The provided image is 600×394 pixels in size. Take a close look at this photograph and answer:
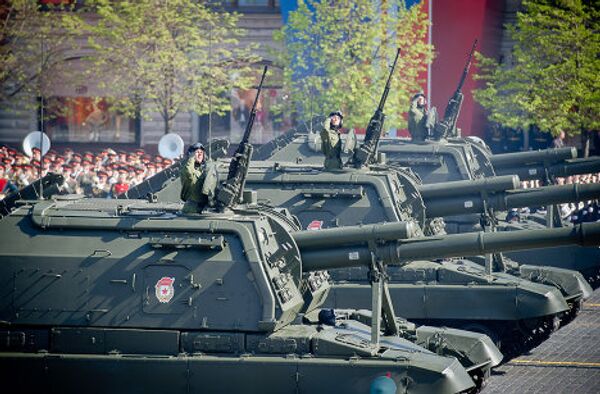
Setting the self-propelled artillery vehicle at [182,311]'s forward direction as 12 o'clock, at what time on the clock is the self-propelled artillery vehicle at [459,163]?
the self-propelled artillery vehicle at [459,163] is roughly at 10 o'clock from the self-propelled artillery vehicle at [182,311].

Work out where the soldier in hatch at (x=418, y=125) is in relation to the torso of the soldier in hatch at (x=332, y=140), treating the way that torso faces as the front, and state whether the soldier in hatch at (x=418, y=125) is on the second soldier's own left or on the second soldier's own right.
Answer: on the second soldier's own left

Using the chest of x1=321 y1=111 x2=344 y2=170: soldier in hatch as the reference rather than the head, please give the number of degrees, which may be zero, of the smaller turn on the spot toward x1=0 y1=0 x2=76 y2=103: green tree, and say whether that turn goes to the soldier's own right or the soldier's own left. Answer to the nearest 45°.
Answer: approximately 180°

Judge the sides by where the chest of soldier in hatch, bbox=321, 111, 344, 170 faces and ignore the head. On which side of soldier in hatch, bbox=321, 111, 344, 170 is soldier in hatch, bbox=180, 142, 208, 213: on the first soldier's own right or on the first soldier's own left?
on the first soldier's own right

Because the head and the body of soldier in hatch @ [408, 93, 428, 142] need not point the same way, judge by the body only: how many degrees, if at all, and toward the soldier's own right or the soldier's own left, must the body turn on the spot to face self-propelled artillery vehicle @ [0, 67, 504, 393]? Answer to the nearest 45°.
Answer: approximately 45° to the soldier's own right

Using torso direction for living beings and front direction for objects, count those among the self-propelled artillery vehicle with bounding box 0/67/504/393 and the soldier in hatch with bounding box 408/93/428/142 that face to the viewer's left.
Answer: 0

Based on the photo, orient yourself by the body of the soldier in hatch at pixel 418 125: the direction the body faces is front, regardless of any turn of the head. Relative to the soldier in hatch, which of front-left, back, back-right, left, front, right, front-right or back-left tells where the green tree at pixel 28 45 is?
back

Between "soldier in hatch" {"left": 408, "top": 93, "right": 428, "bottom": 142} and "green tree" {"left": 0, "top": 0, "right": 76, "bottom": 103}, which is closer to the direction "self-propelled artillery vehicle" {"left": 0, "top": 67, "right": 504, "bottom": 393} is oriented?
the soldier in hatch

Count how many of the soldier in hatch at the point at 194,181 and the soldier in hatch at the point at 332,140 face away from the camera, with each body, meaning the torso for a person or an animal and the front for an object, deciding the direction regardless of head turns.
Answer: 0

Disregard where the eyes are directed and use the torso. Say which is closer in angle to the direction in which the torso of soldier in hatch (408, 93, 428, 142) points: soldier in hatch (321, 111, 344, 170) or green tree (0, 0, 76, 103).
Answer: the soldier in hatch

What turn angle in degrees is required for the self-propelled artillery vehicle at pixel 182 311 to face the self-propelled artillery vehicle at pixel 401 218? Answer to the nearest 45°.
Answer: approximately 45° to its left

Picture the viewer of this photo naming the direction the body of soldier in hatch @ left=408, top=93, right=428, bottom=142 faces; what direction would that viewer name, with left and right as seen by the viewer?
facing the viewer and to the right of the viewer

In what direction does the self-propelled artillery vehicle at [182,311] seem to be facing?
to the viewer's right
